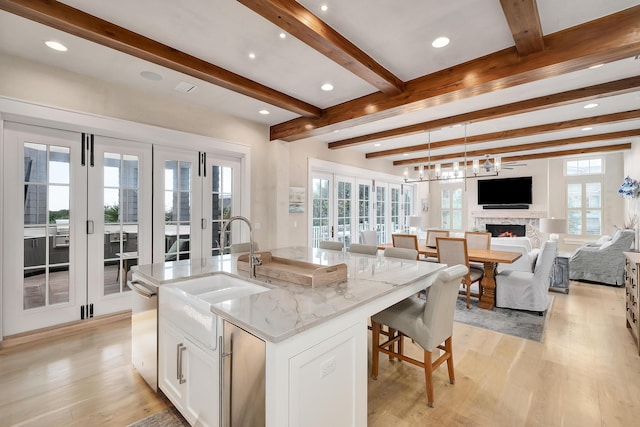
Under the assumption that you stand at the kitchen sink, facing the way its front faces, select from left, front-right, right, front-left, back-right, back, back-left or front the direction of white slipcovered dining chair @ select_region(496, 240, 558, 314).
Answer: back-left

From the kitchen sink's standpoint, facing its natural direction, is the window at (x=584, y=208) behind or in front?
behind

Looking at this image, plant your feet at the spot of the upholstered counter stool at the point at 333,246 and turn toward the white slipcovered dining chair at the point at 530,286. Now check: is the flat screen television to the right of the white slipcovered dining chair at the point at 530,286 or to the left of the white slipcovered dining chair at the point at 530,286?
left

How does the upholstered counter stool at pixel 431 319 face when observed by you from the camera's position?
facing away from the viewer and to the left of the viewer

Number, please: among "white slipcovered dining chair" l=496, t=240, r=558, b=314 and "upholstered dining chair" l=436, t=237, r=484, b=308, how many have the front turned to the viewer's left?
1

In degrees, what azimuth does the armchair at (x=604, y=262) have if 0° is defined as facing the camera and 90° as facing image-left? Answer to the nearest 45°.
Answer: approximately 90°

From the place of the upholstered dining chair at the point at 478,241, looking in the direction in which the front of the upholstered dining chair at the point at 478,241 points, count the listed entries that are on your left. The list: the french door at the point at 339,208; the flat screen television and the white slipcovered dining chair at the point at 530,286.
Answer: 1

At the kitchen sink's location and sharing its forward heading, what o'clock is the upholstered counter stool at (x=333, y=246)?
The upholstered counter stool is roughly at 6 o'clock from the kitchen sink.

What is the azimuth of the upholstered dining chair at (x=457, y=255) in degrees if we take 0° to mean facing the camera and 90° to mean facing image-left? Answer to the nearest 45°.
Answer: approximately 225°

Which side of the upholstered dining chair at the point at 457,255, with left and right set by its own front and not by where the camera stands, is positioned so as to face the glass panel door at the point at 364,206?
left

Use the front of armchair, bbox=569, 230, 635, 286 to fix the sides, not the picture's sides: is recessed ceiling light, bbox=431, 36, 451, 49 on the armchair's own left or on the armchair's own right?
on the armchair's own left
